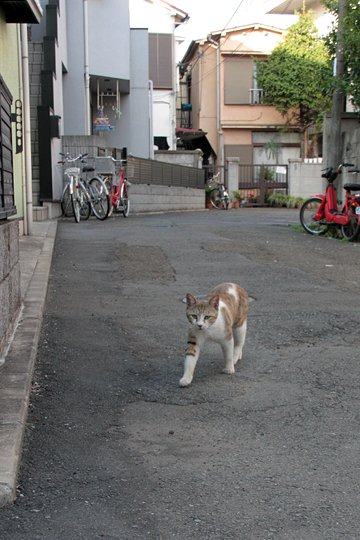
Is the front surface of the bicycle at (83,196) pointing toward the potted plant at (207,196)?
no

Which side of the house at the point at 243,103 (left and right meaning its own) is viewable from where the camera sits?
front

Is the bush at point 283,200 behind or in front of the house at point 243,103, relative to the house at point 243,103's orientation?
in front

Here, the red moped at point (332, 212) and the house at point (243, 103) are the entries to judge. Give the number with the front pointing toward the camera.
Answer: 1

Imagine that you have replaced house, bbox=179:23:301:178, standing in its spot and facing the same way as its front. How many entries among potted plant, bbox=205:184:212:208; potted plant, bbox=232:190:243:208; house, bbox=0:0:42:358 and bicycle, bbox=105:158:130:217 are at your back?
0

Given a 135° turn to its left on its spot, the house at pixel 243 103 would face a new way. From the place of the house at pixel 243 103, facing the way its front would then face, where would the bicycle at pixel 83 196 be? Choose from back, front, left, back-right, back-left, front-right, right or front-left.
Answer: back-right

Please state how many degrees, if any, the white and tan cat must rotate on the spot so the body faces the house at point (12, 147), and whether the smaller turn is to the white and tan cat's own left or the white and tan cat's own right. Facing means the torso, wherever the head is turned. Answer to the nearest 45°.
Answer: approximately 90° to the white and tan cat's own right

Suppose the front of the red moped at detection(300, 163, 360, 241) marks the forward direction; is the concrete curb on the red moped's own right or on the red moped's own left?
on the red moped's own left

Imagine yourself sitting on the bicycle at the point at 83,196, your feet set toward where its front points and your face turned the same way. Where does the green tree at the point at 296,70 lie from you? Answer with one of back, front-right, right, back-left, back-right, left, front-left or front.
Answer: back

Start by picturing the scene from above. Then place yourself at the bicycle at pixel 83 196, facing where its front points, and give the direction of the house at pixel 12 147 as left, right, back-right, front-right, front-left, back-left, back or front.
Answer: front-left

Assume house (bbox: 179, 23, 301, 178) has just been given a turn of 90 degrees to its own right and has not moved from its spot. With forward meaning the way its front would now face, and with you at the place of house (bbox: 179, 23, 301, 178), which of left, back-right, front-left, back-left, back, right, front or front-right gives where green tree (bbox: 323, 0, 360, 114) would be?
left

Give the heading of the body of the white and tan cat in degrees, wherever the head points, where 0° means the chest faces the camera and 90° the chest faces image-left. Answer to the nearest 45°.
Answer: approximately 45°

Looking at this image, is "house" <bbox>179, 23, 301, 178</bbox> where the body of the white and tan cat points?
no

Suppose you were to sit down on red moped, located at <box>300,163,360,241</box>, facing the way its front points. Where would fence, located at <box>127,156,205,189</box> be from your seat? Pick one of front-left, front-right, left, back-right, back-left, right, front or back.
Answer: front

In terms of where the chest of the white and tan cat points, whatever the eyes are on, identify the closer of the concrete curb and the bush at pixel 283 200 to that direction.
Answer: the concrete curb
